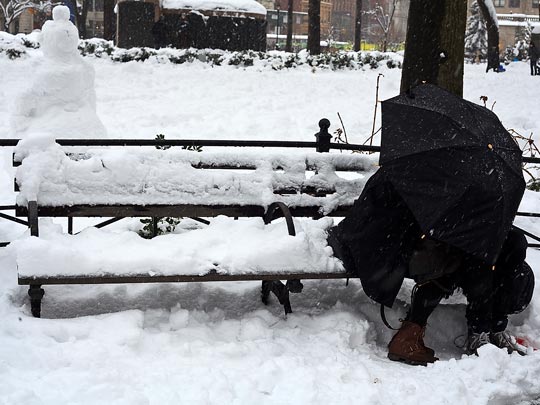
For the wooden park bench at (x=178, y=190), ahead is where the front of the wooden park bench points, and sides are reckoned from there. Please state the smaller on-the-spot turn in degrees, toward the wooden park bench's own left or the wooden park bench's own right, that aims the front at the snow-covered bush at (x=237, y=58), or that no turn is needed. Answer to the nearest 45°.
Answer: approximately 180°

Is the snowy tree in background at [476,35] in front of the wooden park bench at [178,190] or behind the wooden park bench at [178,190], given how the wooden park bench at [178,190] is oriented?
behind

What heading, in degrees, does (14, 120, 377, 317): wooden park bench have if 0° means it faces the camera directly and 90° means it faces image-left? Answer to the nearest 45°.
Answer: approximately 0°

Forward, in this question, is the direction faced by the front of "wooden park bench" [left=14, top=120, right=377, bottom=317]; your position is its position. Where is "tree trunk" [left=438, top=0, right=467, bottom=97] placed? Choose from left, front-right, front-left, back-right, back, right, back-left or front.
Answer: back-left

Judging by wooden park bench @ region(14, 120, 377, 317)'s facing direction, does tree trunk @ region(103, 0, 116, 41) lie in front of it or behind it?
behind

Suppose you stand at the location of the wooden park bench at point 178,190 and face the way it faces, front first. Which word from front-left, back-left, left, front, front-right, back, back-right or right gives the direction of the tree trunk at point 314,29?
back

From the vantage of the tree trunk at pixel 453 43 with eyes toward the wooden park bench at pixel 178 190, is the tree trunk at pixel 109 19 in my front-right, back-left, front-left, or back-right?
back-right

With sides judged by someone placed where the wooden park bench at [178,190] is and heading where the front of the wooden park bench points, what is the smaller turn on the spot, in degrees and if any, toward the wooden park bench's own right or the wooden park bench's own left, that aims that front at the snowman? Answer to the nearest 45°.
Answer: approximately 180°

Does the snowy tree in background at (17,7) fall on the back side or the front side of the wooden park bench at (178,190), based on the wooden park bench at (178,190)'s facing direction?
on the back side

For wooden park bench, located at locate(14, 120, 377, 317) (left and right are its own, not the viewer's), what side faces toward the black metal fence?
back

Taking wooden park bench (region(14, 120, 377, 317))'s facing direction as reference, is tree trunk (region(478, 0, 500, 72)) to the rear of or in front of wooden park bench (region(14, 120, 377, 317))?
to the rear
